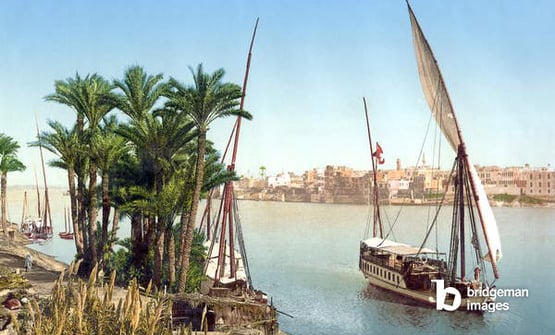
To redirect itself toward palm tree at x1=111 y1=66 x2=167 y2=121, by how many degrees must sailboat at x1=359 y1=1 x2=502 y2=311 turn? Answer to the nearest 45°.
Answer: approximately 90° to its right

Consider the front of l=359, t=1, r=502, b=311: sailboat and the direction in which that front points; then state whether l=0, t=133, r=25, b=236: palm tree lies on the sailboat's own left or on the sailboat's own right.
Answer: on the sailboat's own right

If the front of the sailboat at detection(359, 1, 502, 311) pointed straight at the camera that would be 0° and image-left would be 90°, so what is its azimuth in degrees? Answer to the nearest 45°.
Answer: approximately 315°

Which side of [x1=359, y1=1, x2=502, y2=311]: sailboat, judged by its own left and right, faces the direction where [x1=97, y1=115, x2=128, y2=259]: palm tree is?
right
